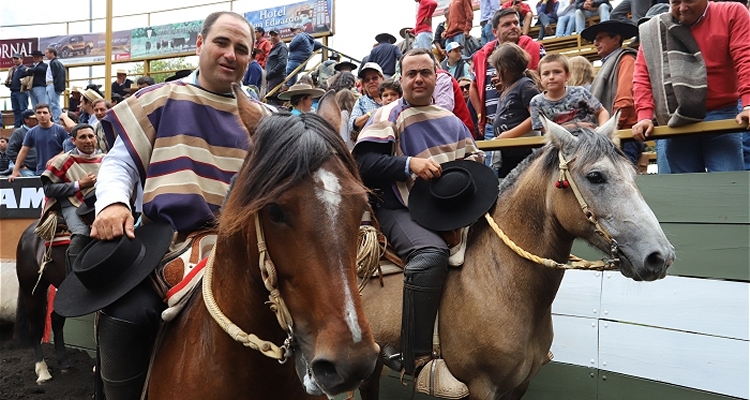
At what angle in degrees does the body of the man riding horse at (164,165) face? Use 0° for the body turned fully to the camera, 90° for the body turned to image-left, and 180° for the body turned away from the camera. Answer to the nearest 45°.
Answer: approximately 315°

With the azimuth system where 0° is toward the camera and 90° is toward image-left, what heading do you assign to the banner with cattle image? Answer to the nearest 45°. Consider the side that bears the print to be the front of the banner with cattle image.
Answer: approximately 0°

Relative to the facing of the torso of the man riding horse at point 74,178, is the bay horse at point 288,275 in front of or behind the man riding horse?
in front

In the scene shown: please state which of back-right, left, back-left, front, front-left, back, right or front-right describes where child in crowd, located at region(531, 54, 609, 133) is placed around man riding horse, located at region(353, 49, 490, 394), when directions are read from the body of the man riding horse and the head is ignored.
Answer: left

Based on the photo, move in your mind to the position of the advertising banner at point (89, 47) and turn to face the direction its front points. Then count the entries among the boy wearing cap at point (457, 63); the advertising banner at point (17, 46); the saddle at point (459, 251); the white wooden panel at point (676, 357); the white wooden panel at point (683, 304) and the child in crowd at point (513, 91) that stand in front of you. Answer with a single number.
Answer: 5

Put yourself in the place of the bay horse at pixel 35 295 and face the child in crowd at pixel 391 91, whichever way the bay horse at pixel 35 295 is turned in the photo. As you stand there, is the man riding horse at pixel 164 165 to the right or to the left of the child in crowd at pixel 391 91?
right

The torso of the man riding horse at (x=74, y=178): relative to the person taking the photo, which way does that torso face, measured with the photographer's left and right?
facing the viewer and to the right of the viewer

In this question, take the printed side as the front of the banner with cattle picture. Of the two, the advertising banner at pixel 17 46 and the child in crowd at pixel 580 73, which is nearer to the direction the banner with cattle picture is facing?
the child in crowd
